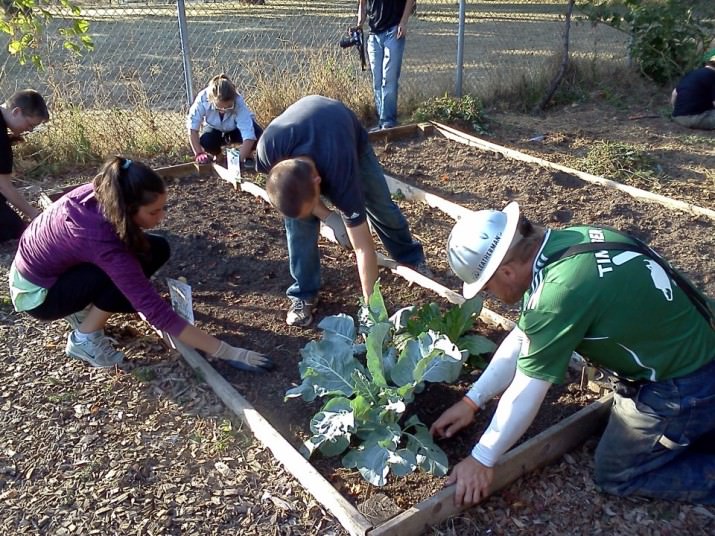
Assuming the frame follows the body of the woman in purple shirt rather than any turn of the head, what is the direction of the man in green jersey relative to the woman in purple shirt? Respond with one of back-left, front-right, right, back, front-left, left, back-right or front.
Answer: front-right

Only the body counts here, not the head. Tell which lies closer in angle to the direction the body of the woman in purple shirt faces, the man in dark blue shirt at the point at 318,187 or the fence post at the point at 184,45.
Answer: the man in dark blue shirt

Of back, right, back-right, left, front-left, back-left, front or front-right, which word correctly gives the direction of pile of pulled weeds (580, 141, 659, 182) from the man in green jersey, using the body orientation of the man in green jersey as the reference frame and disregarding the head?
right

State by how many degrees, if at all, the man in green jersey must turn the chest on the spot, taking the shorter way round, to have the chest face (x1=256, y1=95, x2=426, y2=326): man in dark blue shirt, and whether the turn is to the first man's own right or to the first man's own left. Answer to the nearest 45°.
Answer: approximately 45° to the first man's own right

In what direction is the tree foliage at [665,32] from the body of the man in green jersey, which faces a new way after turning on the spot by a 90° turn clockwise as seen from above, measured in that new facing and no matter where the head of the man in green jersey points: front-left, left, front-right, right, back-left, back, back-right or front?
front

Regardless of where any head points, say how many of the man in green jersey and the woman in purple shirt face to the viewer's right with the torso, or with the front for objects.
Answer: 1

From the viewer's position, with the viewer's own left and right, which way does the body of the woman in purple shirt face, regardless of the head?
facing to the right of the viewer

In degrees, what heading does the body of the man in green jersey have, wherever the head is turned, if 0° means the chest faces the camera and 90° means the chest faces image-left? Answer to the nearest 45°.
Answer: approximately 90°

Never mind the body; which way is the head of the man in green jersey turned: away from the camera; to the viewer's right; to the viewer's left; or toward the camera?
to the viewer's left

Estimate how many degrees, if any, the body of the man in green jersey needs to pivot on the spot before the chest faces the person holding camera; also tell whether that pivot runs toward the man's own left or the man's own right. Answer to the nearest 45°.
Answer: approximately 45° to the man's own right
